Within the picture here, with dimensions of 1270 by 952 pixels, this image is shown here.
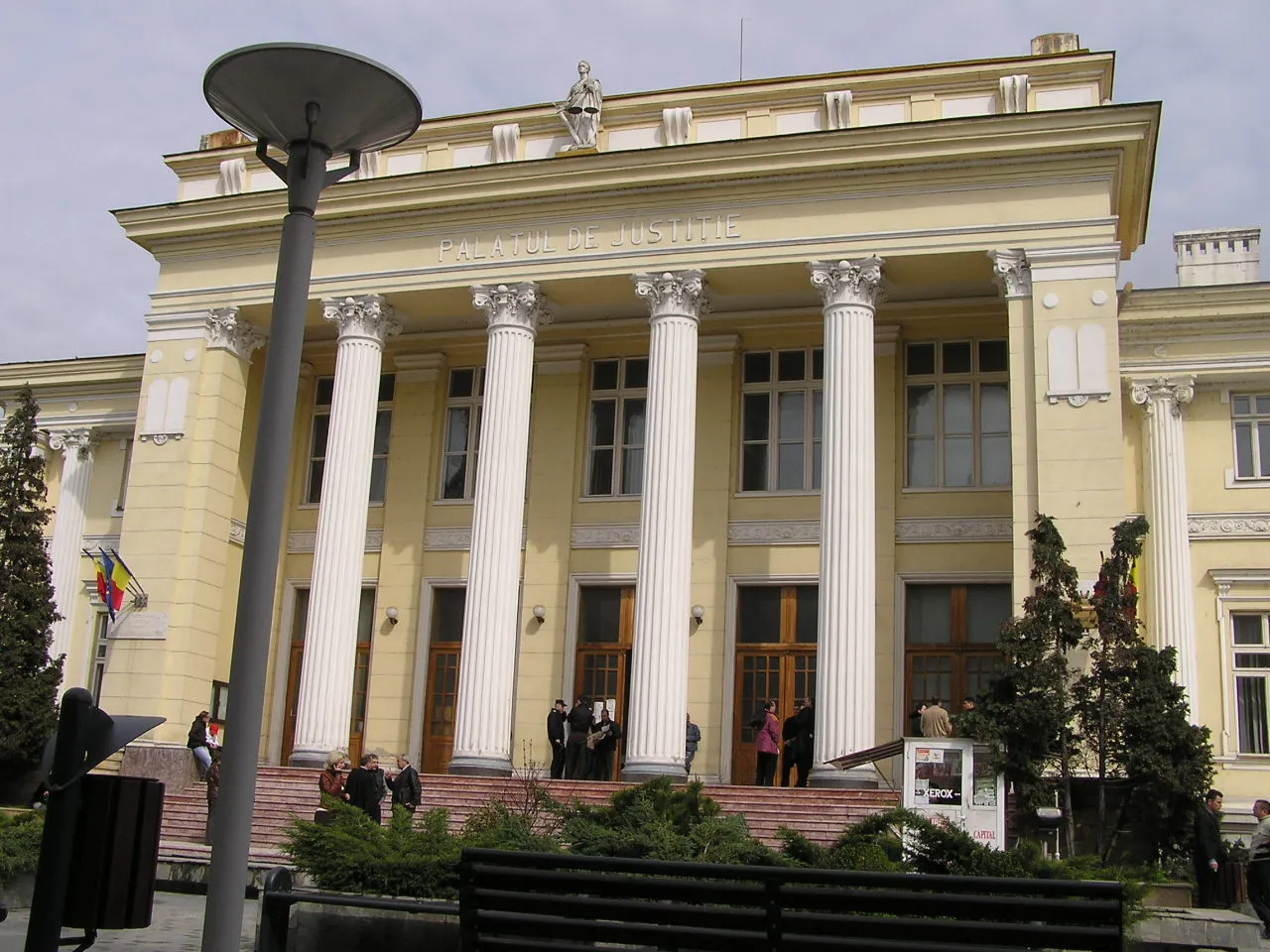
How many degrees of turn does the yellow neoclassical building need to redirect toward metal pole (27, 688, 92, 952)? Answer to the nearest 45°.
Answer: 0° — it already faces it

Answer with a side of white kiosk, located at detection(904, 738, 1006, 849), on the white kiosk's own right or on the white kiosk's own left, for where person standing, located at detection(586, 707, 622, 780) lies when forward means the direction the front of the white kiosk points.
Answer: on the white kiosk's own right

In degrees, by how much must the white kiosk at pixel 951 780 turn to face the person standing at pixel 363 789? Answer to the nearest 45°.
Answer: approximately 90° to its right

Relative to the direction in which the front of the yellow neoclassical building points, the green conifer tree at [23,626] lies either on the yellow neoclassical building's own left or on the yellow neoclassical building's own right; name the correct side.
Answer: on the yellow neoclassical building's own right

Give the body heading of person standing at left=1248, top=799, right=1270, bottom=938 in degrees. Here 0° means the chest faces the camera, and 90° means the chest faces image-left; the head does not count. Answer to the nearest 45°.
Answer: approximately 90°

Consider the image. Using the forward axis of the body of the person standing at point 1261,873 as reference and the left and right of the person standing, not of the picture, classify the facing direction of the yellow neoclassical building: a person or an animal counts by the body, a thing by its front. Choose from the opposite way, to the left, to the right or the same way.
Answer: to the left

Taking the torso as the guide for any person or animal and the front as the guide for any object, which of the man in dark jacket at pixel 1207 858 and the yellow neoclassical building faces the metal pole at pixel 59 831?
the yellow neoclassical building
